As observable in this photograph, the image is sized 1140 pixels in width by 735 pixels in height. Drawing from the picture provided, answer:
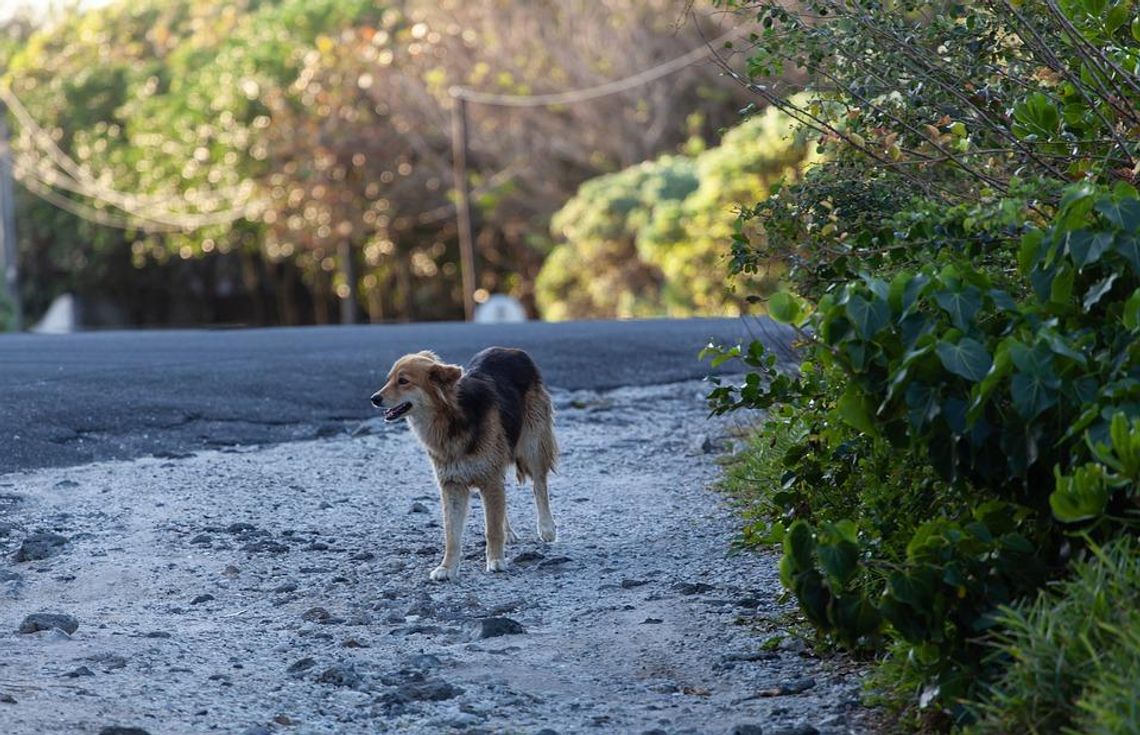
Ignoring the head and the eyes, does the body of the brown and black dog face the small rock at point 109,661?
yes

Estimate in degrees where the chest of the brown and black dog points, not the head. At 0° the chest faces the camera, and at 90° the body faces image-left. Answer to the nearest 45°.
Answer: approximately 45°

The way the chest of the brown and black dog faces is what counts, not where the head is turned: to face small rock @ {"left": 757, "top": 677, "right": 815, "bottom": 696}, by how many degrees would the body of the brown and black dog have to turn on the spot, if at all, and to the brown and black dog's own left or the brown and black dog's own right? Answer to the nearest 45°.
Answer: approximately 90° to the brown and black dog's own left

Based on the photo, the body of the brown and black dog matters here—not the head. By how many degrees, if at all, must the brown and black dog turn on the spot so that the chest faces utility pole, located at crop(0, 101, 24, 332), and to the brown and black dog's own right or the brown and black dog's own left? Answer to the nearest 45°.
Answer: approximately 135° to the brown and black dog's own right

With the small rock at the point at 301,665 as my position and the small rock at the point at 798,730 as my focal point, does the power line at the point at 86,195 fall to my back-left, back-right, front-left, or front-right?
back-left

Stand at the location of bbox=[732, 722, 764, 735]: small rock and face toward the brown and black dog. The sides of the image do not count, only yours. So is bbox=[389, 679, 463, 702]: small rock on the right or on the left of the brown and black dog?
left

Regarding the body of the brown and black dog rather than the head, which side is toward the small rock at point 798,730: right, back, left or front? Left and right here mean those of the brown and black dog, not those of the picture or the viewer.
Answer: left

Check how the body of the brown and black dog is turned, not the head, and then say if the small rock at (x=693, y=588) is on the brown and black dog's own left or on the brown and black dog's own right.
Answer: on the brown and black dog's own left

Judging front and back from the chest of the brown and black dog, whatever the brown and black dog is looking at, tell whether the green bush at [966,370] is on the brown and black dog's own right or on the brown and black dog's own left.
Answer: on the brown and black dog's own left

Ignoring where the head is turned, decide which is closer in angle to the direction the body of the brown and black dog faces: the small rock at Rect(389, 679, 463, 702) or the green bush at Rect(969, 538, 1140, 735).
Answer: the small rock

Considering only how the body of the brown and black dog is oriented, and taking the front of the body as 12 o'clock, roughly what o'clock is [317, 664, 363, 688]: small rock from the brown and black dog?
The small rock is roughly at 11 o'clock from the brown and black dog.

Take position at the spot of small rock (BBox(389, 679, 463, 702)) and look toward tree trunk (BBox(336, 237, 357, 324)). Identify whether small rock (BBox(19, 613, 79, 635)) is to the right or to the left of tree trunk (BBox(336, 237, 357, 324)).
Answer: left

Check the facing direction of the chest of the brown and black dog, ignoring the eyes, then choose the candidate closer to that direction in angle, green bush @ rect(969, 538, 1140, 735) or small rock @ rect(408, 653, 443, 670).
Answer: the small rock
